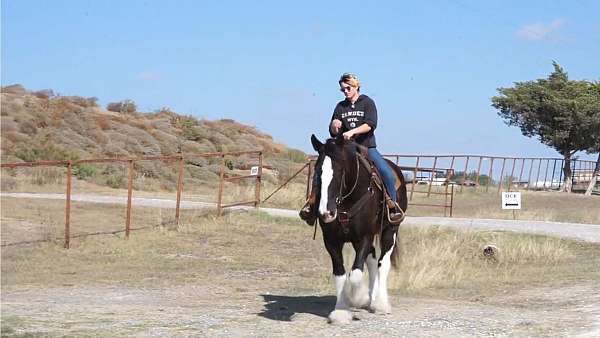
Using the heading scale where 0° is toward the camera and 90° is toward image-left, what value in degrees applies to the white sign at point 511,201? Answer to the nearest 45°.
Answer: approximately 0°

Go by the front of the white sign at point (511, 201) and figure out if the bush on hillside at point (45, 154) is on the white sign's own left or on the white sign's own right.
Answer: on the white sign's own right

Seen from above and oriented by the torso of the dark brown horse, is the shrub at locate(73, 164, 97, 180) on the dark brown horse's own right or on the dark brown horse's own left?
on the dark brown horse's own right

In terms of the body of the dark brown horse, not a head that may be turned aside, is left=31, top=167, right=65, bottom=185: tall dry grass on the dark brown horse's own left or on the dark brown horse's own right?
on the dark brown horse's own right

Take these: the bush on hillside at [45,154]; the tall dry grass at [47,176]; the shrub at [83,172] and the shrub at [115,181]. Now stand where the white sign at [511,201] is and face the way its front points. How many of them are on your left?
0

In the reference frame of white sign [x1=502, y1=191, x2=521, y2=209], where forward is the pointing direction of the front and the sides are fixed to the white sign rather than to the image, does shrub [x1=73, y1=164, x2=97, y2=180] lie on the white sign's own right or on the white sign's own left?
on the white sign's own right

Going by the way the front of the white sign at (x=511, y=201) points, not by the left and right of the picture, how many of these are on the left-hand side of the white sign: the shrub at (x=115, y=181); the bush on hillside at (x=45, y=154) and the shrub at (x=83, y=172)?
0

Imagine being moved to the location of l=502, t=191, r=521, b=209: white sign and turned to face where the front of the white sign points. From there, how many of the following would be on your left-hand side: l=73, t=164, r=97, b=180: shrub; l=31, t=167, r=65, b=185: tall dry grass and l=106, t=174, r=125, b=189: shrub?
0

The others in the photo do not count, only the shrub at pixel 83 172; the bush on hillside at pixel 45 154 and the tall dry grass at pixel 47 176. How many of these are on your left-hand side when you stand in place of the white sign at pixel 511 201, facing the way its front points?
0

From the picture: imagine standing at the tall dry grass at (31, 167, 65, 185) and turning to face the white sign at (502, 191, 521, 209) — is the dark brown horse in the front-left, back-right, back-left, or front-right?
front-right

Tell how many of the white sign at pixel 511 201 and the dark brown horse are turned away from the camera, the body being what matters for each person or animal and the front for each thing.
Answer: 0

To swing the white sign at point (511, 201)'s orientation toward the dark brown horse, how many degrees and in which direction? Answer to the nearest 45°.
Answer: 0° — it already faces it

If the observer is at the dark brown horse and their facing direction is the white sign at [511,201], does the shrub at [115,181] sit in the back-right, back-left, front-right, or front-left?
front-left

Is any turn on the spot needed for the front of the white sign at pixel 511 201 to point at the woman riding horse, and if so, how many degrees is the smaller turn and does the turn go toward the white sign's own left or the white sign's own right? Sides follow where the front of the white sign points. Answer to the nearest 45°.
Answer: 0° — it already faces them

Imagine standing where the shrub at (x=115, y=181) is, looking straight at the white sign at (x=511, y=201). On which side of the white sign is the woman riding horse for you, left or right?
right

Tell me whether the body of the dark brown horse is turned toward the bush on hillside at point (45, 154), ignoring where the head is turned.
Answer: no

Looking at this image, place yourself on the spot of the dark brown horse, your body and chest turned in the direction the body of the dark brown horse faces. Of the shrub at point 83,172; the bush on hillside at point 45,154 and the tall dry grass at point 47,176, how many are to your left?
0

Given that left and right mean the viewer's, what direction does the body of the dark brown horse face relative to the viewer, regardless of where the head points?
facing the viewer and to the left of the viewer

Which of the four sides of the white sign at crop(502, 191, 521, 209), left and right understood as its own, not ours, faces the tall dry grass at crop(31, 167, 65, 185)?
right
